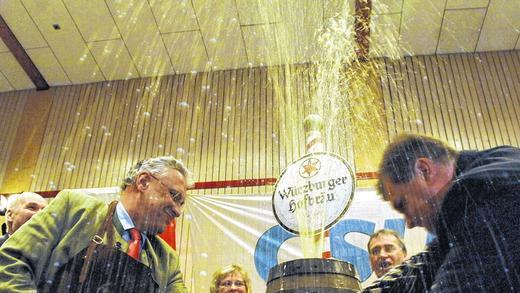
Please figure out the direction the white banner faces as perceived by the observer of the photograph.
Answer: facing the viewer

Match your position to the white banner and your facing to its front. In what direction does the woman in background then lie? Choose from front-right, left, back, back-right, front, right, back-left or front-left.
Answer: front

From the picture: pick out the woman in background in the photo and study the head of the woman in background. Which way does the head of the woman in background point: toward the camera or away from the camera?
toward the camera

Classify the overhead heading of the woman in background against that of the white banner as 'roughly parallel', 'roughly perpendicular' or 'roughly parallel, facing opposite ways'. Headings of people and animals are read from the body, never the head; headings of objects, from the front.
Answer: roughly parallel

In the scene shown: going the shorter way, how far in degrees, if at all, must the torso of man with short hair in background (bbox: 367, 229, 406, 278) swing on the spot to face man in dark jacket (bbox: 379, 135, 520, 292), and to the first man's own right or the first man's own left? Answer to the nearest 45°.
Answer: approximately 45° to the first man's own left

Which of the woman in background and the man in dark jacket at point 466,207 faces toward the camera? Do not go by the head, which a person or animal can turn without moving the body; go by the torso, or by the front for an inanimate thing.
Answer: the woman in background

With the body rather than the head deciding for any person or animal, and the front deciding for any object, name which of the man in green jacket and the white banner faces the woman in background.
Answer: the white banner

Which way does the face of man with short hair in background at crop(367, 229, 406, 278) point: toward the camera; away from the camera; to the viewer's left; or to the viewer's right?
toward the camera

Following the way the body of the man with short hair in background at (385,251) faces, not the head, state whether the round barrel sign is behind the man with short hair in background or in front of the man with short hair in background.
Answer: in front

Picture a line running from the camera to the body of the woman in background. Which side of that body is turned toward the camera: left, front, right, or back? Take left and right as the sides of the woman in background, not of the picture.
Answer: front

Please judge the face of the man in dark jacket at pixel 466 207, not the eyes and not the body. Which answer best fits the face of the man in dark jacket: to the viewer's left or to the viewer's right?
to the viewer's left

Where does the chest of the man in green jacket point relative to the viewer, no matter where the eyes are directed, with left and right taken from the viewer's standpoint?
facing the viewer and to the right of the viewer

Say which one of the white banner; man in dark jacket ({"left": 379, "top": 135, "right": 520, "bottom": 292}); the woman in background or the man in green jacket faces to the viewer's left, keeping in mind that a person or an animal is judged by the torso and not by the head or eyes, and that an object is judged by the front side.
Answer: the man in dark jacket

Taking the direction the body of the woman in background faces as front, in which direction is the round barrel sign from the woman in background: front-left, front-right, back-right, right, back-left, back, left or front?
front

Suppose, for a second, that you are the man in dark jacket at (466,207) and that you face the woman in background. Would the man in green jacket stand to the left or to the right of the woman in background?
left

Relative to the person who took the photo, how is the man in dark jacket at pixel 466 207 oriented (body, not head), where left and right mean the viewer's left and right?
facing to the left of the viewer

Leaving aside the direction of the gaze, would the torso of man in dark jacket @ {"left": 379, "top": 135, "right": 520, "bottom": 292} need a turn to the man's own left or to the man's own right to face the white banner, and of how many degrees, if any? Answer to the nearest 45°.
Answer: approximately 45° to the man's own right

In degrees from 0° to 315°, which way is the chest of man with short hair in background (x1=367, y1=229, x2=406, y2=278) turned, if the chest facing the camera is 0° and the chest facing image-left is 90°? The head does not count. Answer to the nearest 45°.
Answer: approximately 45°

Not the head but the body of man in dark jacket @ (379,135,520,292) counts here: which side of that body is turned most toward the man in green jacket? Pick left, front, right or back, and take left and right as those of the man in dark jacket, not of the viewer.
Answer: front
